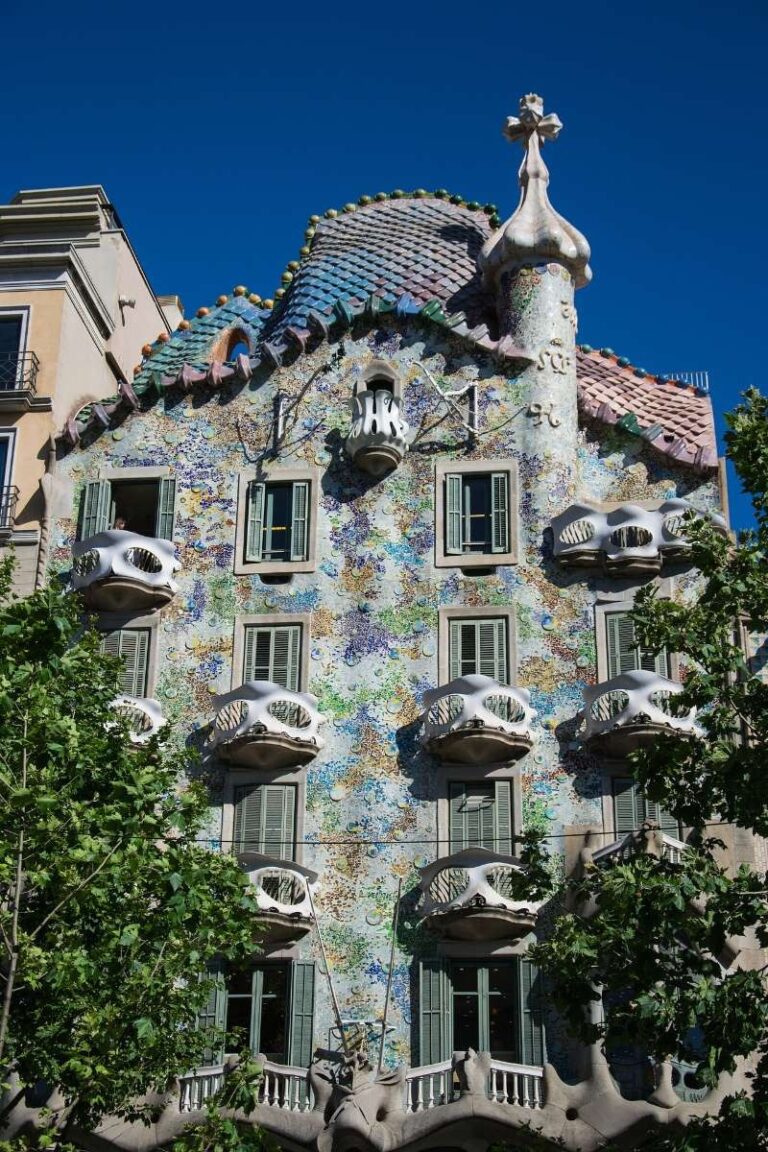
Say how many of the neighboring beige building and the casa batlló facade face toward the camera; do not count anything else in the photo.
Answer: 2

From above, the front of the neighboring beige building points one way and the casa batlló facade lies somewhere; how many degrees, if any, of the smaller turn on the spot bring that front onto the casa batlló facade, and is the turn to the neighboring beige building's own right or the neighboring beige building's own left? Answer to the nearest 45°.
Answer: approximately 45° to the neighboring beige building's own left

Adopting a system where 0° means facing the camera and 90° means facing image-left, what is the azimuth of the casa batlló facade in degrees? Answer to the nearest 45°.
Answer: approximately 0°

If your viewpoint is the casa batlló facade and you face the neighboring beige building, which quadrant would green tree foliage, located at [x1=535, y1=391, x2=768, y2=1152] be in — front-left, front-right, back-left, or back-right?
back-left

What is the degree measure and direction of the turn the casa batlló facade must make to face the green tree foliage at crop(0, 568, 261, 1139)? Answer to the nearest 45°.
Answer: approximately 45° to its right

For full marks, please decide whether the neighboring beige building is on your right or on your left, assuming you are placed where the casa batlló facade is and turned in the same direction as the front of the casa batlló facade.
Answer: on your right

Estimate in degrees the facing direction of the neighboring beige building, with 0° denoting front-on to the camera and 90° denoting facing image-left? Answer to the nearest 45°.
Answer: approximately 0°

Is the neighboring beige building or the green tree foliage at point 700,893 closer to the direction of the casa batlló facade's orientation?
the green tree foliage
